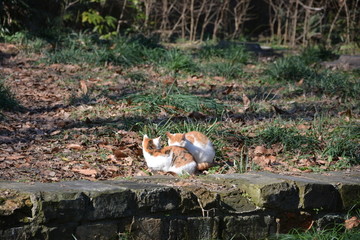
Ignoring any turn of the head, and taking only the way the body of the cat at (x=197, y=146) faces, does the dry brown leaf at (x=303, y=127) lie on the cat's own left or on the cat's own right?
on the cat's own right

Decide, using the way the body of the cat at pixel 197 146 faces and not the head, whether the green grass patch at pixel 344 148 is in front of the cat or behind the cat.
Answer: behind

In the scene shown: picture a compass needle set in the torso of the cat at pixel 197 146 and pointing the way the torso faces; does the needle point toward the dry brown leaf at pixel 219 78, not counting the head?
no

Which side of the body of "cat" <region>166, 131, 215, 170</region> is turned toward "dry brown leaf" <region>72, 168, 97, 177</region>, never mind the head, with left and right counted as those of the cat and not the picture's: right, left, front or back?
front

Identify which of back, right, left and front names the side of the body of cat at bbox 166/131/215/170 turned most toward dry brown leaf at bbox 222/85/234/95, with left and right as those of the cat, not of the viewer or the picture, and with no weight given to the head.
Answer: right

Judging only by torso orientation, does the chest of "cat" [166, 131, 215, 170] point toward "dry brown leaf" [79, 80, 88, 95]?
no

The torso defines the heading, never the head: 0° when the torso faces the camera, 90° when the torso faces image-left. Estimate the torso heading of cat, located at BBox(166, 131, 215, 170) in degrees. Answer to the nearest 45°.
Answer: approximately 90°

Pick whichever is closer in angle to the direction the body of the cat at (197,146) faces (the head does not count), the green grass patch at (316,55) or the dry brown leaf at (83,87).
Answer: the dry brown leaf

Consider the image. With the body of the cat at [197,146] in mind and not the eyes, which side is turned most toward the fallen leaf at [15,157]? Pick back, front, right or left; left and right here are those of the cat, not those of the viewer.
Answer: front

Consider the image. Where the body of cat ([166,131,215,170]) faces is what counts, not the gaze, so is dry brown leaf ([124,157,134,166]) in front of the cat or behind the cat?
in front

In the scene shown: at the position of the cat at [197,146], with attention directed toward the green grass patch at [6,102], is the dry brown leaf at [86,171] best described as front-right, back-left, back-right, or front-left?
front-left

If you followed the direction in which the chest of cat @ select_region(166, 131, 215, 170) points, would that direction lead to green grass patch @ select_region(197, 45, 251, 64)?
no

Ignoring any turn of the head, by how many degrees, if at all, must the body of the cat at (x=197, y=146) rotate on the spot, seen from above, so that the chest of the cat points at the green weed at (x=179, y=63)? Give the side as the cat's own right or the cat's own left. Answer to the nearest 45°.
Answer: approximately 90° to the cat's own right

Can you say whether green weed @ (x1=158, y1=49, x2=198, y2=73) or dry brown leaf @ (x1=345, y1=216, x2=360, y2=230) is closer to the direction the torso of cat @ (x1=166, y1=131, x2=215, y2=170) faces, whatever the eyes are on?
the green weed

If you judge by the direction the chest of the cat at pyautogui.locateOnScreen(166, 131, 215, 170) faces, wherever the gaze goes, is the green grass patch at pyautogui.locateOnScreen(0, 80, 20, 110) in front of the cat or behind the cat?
in front

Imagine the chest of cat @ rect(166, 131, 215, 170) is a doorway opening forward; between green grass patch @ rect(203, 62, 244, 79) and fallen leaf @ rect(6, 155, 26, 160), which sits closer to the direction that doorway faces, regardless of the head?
the fallen leaf
